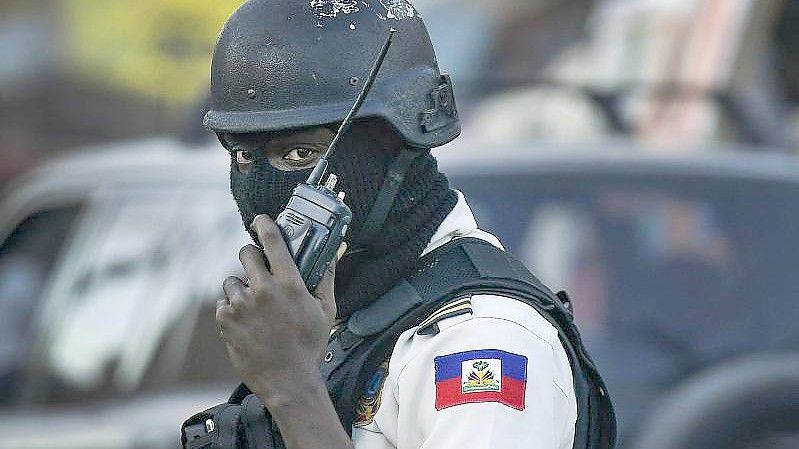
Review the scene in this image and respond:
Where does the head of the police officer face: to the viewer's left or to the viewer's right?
to the viewer's left

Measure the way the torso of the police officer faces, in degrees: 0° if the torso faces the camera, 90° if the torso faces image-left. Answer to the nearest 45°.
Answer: approximately 45°

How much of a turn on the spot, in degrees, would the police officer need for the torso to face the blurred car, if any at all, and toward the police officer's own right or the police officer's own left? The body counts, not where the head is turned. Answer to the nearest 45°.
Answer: approximately 135° to the police officer's own right

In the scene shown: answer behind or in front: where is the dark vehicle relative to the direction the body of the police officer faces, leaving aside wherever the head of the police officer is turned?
behind
